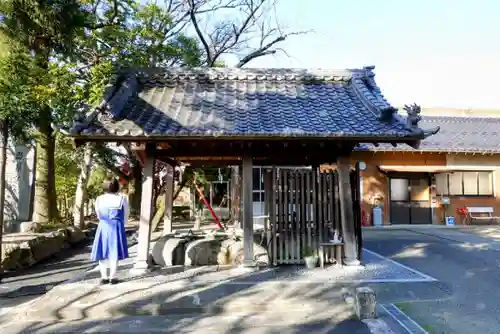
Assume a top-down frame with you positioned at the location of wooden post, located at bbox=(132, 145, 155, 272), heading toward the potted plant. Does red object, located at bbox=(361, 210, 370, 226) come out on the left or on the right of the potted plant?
left

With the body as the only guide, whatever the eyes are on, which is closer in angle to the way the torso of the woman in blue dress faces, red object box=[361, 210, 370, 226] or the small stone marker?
the red object

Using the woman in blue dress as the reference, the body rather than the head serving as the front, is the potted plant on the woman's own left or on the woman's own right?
on the woman's own right

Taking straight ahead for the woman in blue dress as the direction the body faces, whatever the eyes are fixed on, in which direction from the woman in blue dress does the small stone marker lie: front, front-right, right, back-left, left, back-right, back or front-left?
back-right

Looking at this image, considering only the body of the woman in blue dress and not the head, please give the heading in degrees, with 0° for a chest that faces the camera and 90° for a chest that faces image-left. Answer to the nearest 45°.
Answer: approximately 180°

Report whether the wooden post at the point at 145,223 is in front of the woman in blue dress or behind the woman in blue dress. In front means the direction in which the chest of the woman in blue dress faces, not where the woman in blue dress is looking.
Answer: in front

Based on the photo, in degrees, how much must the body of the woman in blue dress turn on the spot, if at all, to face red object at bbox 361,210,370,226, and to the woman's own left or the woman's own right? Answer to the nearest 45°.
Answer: approximately 45° to the woman's own right
